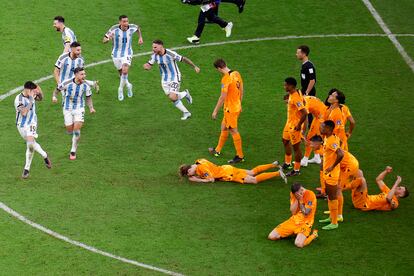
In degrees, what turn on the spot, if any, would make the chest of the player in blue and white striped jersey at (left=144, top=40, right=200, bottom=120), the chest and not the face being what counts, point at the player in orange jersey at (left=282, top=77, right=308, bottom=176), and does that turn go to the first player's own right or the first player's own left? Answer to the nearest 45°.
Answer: approximately 90° to the first player's own left

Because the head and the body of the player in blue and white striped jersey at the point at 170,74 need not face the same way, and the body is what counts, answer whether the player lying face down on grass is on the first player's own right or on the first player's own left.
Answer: on the first player's own left

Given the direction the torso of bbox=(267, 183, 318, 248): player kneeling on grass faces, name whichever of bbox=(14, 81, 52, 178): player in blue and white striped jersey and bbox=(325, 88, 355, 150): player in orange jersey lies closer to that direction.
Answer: the player in blue and white striped jersey

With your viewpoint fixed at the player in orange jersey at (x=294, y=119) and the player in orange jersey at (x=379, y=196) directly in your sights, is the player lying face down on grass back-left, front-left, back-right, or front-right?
back-right

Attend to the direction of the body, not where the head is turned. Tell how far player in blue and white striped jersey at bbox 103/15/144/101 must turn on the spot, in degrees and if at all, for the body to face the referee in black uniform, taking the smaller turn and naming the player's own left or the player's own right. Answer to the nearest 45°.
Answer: approximately 45° to the player's own left

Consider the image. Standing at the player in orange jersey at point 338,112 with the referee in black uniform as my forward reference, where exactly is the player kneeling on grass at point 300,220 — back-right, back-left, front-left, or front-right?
back-left

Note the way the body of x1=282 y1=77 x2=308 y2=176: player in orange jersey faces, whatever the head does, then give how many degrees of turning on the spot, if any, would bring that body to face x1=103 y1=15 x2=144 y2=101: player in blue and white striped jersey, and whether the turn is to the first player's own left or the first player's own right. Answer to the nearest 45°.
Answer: approximately 90° to the first player's own right

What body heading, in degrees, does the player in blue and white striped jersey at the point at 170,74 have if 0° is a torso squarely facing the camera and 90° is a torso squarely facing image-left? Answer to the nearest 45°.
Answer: approximately 45°
